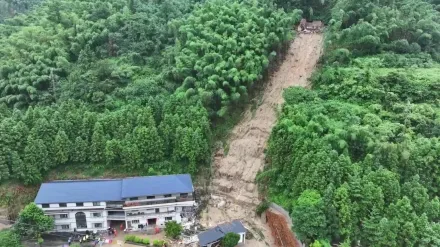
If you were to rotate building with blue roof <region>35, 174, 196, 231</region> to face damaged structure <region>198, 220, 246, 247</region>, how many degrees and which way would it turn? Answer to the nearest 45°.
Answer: approximately 45° to its left

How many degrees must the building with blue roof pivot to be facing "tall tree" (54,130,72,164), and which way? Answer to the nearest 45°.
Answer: approximately 180°

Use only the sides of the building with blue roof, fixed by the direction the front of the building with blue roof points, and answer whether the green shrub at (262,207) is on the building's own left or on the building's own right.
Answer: on the building's own left

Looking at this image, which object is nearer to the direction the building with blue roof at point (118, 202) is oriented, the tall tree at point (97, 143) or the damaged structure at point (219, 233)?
the damaged structure

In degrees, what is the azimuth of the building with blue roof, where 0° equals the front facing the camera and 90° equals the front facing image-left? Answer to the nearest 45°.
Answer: approximately 0°

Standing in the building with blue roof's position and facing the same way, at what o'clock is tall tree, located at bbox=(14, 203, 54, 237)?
The tall tree is roughly at 3 o'clock from the building with blue roof.

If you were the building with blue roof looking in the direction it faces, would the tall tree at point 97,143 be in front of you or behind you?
behind
